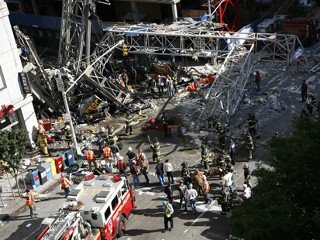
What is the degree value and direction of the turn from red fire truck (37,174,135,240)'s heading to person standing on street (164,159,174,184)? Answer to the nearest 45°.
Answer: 0° — it already faces them

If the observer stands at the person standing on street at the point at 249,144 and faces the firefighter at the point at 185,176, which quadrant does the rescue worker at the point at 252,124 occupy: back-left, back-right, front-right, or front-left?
back-right

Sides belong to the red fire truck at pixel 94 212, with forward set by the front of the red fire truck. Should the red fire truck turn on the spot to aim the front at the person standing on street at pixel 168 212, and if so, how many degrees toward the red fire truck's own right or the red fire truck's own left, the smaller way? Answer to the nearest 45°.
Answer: approximately 45° to the red fire truck's own right

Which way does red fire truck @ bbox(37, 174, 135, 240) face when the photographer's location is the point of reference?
facing away from the viewer and to the right of the viewer

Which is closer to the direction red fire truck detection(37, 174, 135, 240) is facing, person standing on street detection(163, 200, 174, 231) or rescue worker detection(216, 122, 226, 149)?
the rescue worker

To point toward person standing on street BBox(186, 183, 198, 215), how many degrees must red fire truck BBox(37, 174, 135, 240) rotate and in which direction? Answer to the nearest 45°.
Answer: approximately 45° to its right
